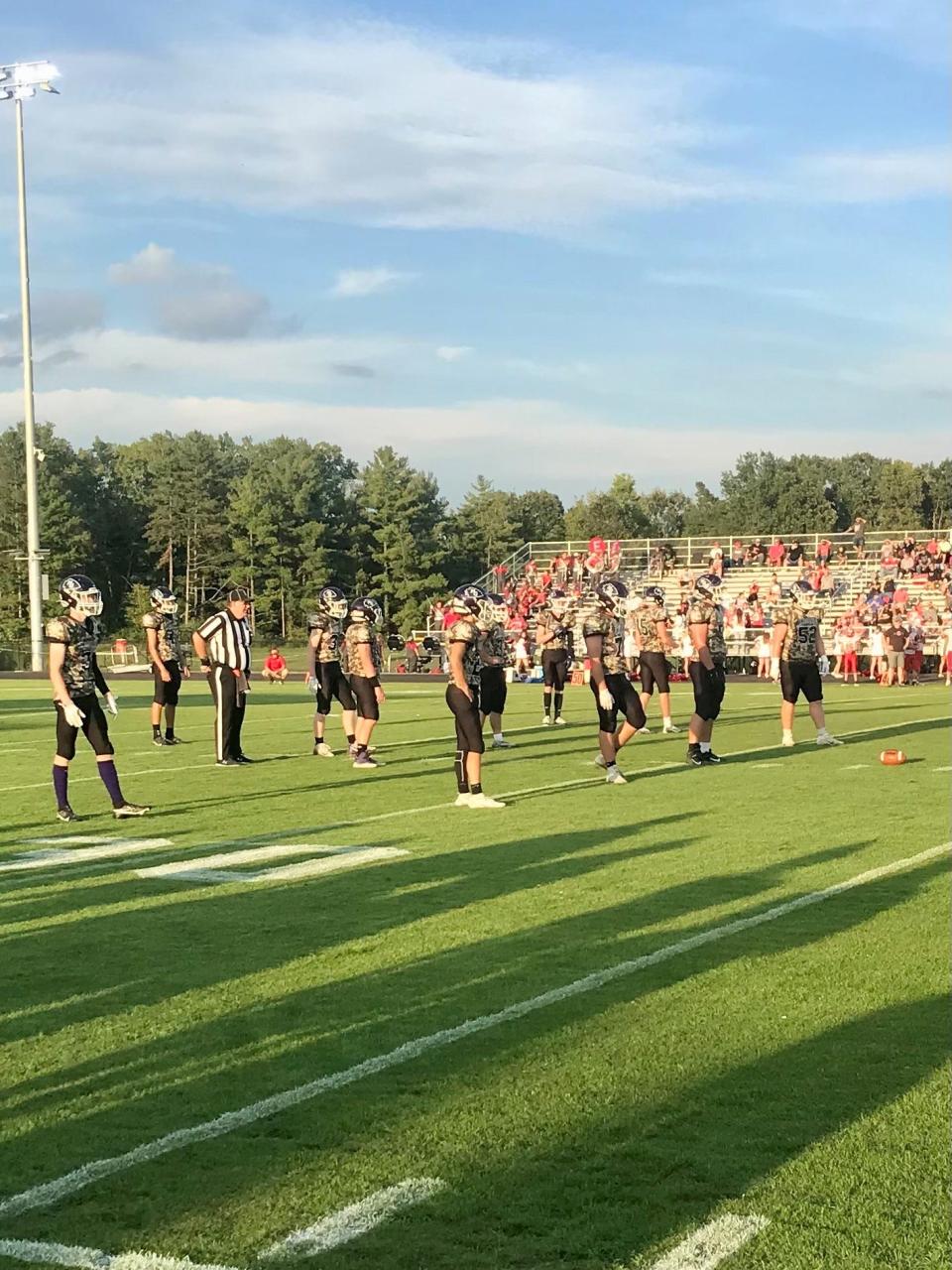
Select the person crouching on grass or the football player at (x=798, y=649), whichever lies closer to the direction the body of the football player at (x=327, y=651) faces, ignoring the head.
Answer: the football player

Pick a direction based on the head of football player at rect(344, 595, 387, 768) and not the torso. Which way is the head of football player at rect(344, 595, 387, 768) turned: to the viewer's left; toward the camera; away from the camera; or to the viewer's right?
to the viewer's right

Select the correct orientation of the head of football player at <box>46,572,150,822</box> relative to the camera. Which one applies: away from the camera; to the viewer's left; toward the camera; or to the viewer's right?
to the viewer's right

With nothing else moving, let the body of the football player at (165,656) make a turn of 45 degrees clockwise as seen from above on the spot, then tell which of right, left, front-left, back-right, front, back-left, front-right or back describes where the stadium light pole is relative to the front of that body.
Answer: back

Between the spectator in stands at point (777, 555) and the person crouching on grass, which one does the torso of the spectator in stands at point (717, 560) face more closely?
the person crouching on grass

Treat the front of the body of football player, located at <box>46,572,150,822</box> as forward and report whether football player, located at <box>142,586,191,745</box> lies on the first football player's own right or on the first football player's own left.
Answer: on the first football player's own left

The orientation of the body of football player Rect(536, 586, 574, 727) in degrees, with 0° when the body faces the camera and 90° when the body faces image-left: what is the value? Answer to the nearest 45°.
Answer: approximately 0°
